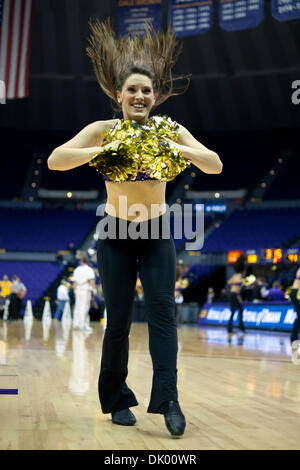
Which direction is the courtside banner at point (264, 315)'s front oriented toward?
toward the camera

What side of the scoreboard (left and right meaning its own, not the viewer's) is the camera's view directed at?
front

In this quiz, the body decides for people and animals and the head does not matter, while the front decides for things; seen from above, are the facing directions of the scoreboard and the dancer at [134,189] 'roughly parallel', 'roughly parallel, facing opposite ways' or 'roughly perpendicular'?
roughly parallel

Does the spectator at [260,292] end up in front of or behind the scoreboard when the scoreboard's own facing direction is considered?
in front

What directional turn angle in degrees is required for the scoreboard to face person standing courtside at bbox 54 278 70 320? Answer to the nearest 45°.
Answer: approximately 90° to its right

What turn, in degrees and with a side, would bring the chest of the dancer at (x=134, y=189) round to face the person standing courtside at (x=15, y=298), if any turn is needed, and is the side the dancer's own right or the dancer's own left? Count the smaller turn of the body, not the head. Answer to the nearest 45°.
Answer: approximately 180°

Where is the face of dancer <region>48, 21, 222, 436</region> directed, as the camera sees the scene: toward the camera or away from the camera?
toward the camera

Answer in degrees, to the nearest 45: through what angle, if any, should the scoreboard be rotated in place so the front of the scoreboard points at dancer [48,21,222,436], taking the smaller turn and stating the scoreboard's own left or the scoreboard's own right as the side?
0° — it already faces them

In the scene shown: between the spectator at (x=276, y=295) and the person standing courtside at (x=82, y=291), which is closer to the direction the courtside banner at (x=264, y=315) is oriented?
the person standing courtside
